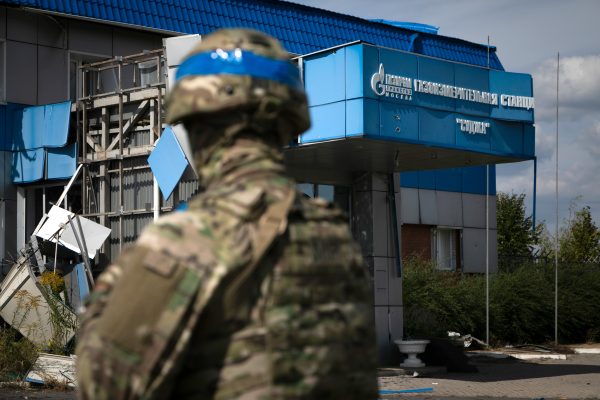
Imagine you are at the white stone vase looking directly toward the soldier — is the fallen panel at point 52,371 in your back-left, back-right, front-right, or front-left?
front-right

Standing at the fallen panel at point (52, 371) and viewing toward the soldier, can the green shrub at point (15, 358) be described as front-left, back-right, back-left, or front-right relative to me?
back-right

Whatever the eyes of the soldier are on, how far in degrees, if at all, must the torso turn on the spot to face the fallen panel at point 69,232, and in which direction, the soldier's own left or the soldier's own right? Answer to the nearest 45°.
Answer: approximately 45° to the soldier's own right

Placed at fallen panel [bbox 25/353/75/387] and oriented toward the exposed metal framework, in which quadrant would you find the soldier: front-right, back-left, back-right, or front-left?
back-right

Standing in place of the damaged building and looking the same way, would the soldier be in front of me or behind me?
in front

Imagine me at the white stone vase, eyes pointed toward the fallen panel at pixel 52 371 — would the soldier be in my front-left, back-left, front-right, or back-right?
front-left

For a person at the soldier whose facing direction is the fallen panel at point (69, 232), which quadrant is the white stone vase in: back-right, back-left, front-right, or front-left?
front-right

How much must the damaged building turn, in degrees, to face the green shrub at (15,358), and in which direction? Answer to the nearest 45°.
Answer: approximately 90° to its right

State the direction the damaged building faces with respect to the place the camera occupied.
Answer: facing the viewer and to the right of the viewer

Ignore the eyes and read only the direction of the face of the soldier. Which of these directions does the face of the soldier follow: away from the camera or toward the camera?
away from the camera

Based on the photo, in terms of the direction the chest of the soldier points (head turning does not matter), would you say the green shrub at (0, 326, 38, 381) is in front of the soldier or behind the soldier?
in front

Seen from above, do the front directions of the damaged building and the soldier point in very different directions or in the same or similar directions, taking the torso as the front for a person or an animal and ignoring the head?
very different directions

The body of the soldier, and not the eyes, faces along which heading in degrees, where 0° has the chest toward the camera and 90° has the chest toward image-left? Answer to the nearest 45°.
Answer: approximately 135°
